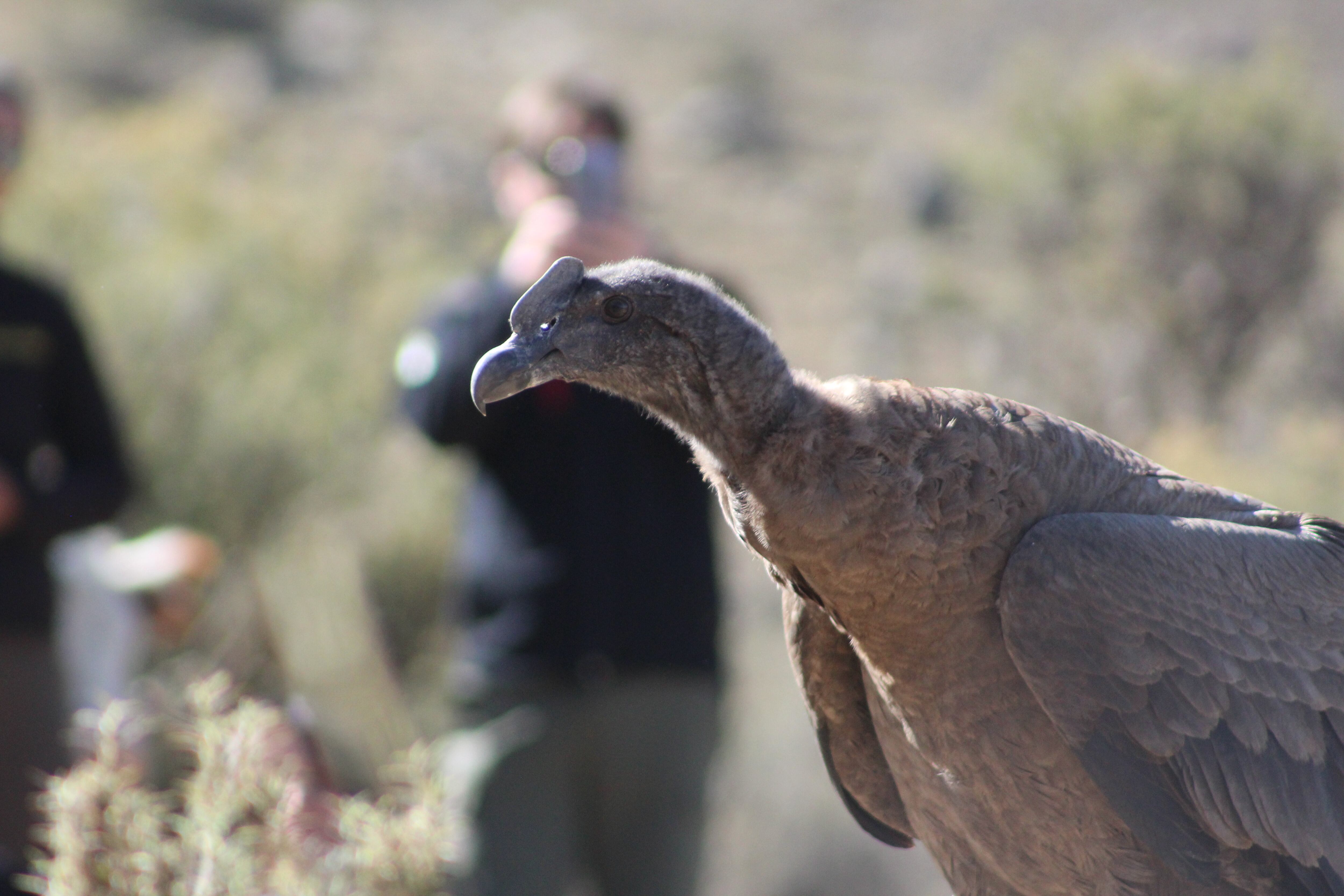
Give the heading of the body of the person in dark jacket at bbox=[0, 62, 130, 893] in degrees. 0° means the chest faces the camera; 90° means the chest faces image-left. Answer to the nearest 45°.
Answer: approximately 0°

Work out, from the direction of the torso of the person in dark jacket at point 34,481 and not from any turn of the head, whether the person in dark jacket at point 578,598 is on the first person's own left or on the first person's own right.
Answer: on the first person's own left

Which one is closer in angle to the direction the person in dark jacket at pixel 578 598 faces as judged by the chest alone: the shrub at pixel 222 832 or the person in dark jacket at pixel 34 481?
the shrub

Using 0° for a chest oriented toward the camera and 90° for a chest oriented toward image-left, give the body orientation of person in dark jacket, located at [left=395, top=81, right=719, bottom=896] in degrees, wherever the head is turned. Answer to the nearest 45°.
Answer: approximately 0°

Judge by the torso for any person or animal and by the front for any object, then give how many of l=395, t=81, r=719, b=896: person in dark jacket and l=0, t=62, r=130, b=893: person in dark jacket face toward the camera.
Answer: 2

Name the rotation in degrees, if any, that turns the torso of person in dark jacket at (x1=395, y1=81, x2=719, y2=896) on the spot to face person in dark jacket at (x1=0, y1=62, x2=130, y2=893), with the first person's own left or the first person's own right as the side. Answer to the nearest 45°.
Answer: approximately 90° to the first person's own right

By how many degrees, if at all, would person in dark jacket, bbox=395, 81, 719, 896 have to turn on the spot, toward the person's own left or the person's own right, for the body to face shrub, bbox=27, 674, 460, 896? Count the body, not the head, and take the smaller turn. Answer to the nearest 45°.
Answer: approximately 45° to the person's own right
